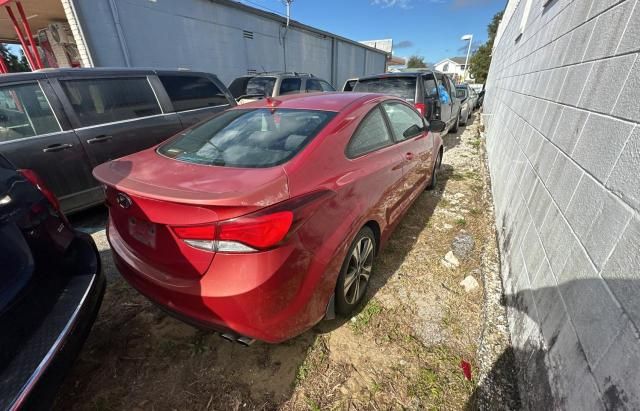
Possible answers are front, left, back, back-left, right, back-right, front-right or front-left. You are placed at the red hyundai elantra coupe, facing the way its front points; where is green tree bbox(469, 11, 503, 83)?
front

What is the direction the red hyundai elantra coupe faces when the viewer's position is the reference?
facing away from the viewer and to the right of the viewer

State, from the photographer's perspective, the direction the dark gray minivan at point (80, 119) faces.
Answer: facing the viewer and to the left of the viewer

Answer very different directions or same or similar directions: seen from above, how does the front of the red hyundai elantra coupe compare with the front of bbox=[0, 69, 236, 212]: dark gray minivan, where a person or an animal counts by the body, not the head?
very different directions

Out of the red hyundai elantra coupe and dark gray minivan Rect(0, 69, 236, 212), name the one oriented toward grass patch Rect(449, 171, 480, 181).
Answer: the red hyundai elantra coupe

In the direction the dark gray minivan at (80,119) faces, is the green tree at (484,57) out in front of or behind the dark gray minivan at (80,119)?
behind

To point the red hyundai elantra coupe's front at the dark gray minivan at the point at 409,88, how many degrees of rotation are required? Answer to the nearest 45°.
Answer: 0° — it already faces it
